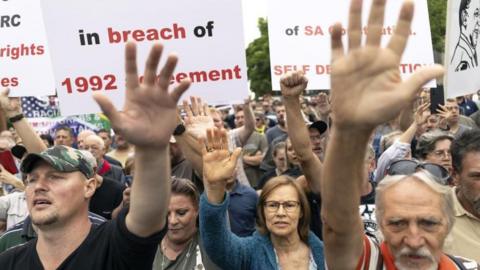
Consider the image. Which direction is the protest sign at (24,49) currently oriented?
toward the camera

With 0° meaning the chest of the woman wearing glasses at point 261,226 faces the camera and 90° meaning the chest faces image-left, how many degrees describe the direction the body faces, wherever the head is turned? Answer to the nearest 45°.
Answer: approximately 0°

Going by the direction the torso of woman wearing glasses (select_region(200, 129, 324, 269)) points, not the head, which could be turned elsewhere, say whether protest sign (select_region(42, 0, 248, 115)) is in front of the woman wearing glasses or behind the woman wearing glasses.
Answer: behind

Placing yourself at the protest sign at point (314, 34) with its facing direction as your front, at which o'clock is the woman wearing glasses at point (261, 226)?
The woman wearing glasses is roughly at 12 o'clock from the protest sign.

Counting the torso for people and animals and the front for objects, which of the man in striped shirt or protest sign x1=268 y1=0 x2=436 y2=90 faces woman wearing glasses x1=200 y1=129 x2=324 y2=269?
the protest sign

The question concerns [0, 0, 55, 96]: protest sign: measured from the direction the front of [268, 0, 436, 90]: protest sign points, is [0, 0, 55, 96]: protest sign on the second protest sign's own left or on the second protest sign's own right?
on the second protest sign's own right

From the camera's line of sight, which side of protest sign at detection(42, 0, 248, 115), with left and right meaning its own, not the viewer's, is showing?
front

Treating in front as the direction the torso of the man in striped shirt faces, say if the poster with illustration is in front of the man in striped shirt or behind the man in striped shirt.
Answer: behind

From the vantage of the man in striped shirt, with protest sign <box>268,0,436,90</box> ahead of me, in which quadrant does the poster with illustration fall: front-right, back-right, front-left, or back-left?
front-right

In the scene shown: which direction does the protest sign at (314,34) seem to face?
toward the camera

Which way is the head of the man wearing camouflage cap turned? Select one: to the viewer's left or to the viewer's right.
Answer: to the viewer's left

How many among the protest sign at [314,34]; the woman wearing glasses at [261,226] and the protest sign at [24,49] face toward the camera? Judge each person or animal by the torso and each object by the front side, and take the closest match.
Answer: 3

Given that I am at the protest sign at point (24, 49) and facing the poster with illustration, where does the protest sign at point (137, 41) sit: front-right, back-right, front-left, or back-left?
front-right
